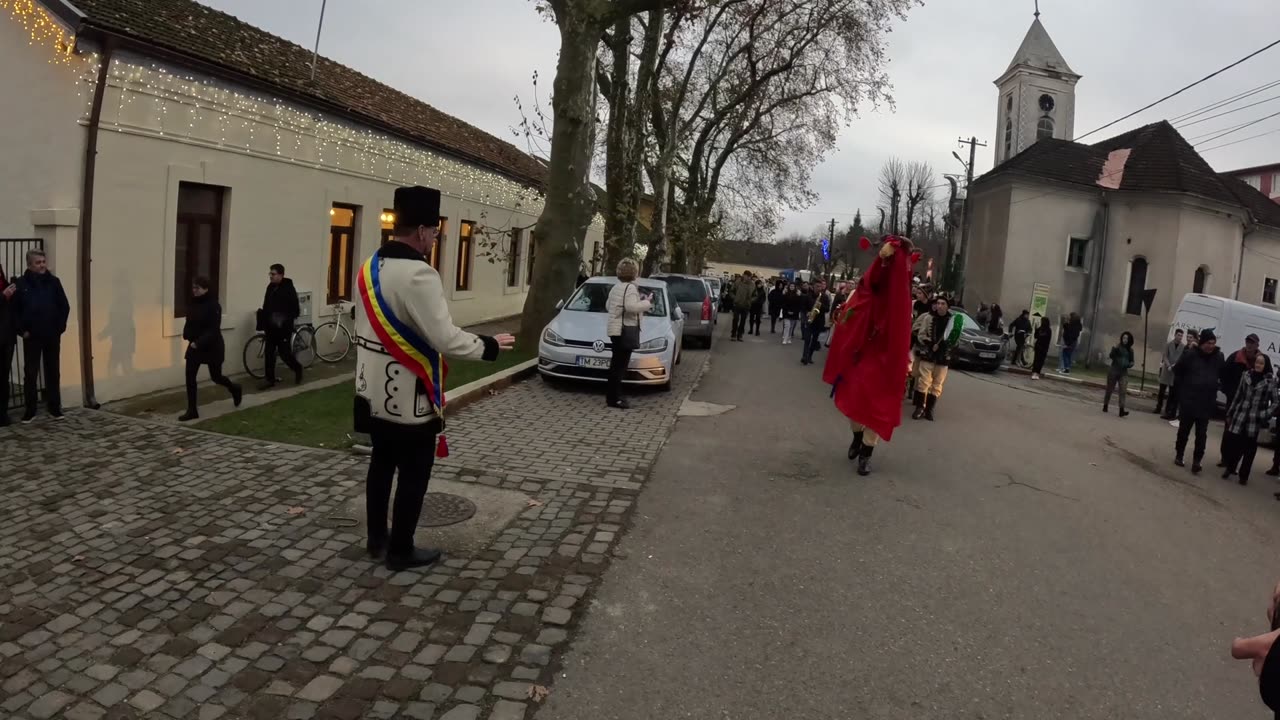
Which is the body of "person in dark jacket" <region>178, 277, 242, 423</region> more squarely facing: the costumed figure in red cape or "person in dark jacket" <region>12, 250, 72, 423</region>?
the person in dark jacket

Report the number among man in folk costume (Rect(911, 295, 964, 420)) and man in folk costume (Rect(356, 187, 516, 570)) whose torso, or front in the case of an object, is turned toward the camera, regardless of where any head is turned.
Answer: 1

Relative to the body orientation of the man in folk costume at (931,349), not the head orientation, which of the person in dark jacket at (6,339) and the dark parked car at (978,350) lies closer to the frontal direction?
the person in dark jacket

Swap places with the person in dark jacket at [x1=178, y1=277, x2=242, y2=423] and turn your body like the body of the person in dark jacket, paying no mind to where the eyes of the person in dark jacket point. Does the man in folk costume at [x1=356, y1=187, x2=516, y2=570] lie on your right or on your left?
on your left

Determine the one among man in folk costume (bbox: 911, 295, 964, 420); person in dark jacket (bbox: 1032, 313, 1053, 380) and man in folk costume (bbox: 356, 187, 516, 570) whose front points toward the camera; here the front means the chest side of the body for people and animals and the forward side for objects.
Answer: man in folk costume (bbox: 911, 295, 964, 420)

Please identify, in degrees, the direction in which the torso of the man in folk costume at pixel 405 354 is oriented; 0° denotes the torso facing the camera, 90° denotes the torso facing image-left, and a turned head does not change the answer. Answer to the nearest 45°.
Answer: approximately 225°

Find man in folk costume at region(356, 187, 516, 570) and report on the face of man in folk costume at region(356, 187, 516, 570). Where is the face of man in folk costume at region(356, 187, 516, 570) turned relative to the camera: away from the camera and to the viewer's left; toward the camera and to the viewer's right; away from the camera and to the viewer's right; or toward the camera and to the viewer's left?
away from the camera and to the viewer's right

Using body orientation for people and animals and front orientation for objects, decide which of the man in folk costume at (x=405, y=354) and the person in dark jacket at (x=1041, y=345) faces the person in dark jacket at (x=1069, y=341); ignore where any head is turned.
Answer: the man in folk costume

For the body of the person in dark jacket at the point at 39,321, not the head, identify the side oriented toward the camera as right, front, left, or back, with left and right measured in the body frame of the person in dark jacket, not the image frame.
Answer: front

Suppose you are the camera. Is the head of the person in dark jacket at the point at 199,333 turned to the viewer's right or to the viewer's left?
to the viewer's left

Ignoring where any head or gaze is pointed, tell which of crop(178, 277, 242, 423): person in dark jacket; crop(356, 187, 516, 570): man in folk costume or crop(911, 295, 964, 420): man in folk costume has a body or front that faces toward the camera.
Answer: crop(911, 295, 964, 420): man in folk costume

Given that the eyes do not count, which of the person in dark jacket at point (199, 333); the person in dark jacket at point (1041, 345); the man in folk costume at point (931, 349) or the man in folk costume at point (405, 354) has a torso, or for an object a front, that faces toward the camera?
the man in folk costume at point (931, 349)

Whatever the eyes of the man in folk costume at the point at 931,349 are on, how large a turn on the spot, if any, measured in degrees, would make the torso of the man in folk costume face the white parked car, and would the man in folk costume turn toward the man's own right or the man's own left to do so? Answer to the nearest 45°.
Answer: approximately 90° to the man's own right

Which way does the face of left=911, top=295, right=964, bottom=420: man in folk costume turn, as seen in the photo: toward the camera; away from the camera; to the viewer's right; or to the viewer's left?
toward the camera
